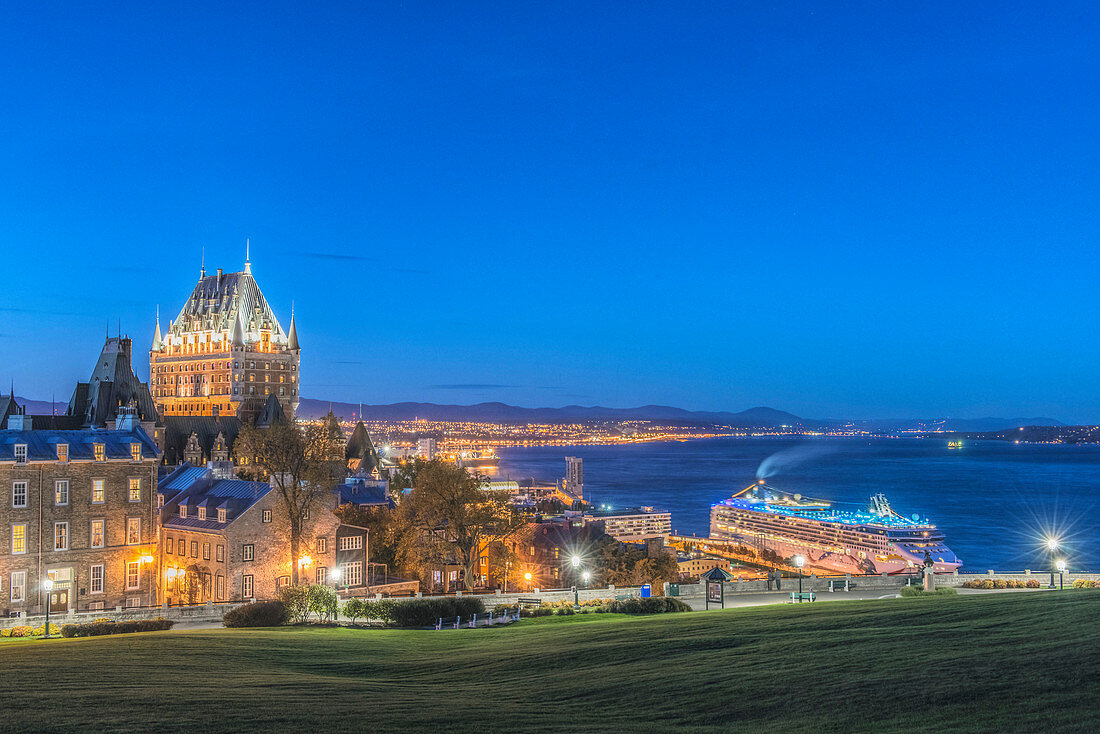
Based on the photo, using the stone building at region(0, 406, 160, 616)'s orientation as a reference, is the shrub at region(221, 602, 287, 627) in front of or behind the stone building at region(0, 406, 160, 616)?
in front

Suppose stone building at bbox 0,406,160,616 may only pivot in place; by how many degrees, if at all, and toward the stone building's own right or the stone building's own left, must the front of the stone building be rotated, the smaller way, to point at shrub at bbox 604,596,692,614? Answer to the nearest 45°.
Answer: approximately 45° to the stone building's own left

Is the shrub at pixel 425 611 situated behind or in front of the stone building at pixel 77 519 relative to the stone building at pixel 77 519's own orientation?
in front

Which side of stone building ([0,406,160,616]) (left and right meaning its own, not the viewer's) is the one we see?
front

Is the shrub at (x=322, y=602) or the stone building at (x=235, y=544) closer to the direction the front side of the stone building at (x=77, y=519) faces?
the shrub

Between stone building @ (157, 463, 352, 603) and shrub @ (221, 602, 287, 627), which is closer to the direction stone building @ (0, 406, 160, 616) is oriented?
the shrub

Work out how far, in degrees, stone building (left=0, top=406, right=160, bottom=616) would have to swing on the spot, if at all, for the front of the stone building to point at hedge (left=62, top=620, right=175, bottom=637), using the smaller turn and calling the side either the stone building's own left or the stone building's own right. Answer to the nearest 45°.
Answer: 0° — it already faces it
